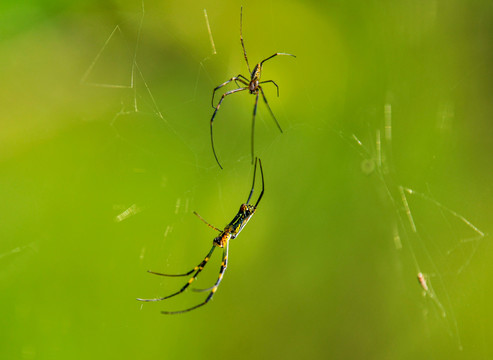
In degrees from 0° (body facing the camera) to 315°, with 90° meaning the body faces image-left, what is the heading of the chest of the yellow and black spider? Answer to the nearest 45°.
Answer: approximately 90°
